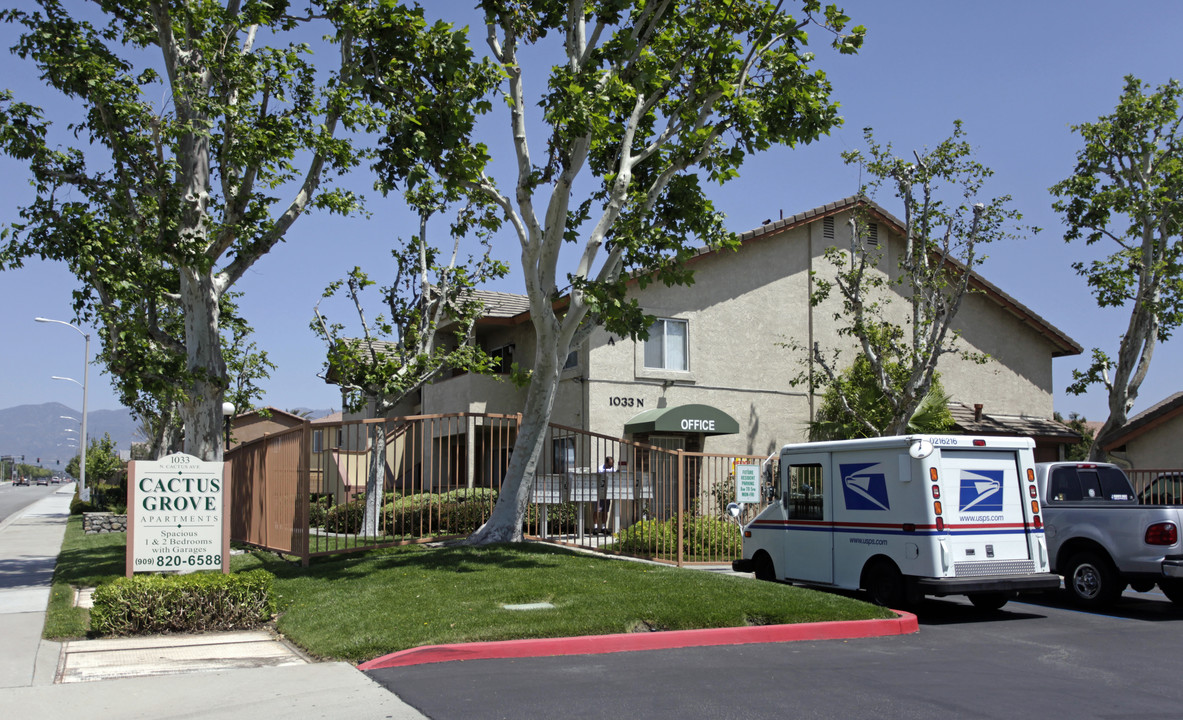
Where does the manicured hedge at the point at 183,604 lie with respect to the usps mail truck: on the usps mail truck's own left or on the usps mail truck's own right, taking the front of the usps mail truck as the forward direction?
on the usps mail truck's own left

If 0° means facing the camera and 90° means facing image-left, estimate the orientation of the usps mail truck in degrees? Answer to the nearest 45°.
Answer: approximately 135°

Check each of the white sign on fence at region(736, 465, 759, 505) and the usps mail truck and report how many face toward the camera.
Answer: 1

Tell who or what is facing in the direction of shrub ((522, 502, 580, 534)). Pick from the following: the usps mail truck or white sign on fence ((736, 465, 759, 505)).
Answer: the usps mail truck

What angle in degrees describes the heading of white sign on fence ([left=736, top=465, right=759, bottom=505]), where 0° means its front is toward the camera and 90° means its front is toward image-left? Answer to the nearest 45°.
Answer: approximately 0°

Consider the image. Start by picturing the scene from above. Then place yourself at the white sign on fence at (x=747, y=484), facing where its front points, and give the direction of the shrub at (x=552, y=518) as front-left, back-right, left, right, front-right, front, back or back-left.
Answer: back-right

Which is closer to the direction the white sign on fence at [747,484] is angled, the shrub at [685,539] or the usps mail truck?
the usps mail truck

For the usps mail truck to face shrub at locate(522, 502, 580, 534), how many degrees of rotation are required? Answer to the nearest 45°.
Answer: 0° — it already faces it
